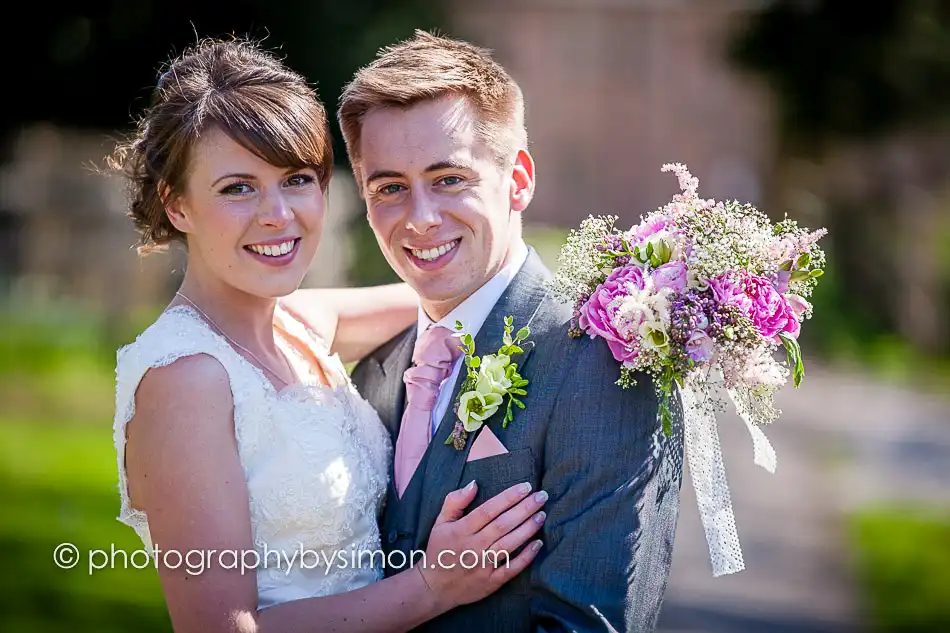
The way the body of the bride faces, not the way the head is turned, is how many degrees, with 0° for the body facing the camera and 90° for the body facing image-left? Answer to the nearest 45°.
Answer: approximately 315°

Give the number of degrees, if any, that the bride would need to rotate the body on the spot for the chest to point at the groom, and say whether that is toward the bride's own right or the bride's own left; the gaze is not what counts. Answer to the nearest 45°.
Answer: approximately 45° to the bride's own left

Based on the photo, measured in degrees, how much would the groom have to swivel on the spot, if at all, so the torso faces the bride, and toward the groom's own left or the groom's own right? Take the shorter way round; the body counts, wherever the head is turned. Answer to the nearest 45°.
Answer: approximately 45° to the groom's own right

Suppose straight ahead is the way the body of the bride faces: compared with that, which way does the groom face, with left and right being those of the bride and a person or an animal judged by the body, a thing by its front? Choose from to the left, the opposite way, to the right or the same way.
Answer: to the right

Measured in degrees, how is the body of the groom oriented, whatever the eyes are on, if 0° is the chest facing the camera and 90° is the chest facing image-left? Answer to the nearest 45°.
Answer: approximately 45°
